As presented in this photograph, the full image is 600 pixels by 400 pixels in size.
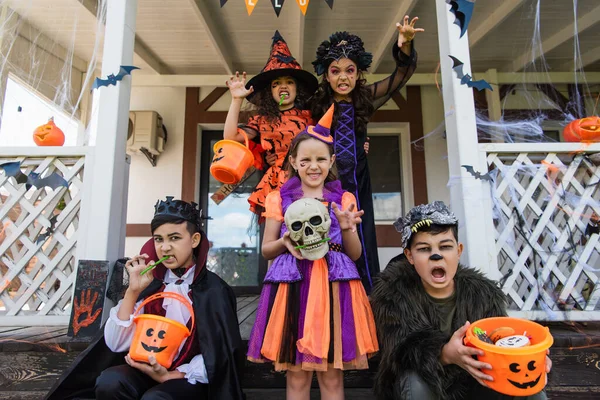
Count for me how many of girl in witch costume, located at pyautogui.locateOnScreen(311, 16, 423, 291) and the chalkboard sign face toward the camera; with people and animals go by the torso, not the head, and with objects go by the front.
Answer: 2

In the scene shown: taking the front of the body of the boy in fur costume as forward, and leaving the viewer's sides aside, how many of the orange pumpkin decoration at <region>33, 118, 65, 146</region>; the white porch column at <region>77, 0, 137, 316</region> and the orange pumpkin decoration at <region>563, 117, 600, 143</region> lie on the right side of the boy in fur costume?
2

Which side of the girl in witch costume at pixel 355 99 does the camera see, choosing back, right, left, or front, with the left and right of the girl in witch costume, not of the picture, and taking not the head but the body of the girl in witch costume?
front

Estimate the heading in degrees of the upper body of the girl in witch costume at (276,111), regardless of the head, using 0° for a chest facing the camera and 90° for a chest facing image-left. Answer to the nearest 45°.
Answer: approximately 0°

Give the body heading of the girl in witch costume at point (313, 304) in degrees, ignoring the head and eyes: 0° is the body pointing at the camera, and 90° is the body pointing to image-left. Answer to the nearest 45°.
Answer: approximately 0°

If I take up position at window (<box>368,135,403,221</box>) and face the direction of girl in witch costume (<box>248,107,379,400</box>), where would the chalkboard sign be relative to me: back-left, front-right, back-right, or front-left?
front-right

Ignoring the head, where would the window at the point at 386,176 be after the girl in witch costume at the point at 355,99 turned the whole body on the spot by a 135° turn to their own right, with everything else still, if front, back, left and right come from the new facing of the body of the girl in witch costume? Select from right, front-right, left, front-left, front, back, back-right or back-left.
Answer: front-right

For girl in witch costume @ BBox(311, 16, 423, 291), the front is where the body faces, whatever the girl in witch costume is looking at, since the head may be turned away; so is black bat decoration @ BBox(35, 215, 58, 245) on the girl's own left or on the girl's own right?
on the girl's own right

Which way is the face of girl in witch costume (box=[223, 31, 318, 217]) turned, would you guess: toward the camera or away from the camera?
toward the camera

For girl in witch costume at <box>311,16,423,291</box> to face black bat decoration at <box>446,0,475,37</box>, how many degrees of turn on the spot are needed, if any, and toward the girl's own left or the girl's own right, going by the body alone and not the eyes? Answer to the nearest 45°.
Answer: approximately 90° to the girl's own left

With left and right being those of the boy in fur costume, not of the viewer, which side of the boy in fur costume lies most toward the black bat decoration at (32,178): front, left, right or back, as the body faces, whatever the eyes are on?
right

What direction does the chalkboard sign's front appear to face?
toward the camera

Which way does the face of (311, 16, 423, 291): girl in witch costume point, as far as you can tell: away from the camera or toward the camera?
toward the camera

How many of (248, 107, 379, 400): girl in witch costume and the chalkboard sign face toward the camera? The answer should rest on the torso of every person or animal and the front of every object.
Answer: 2
